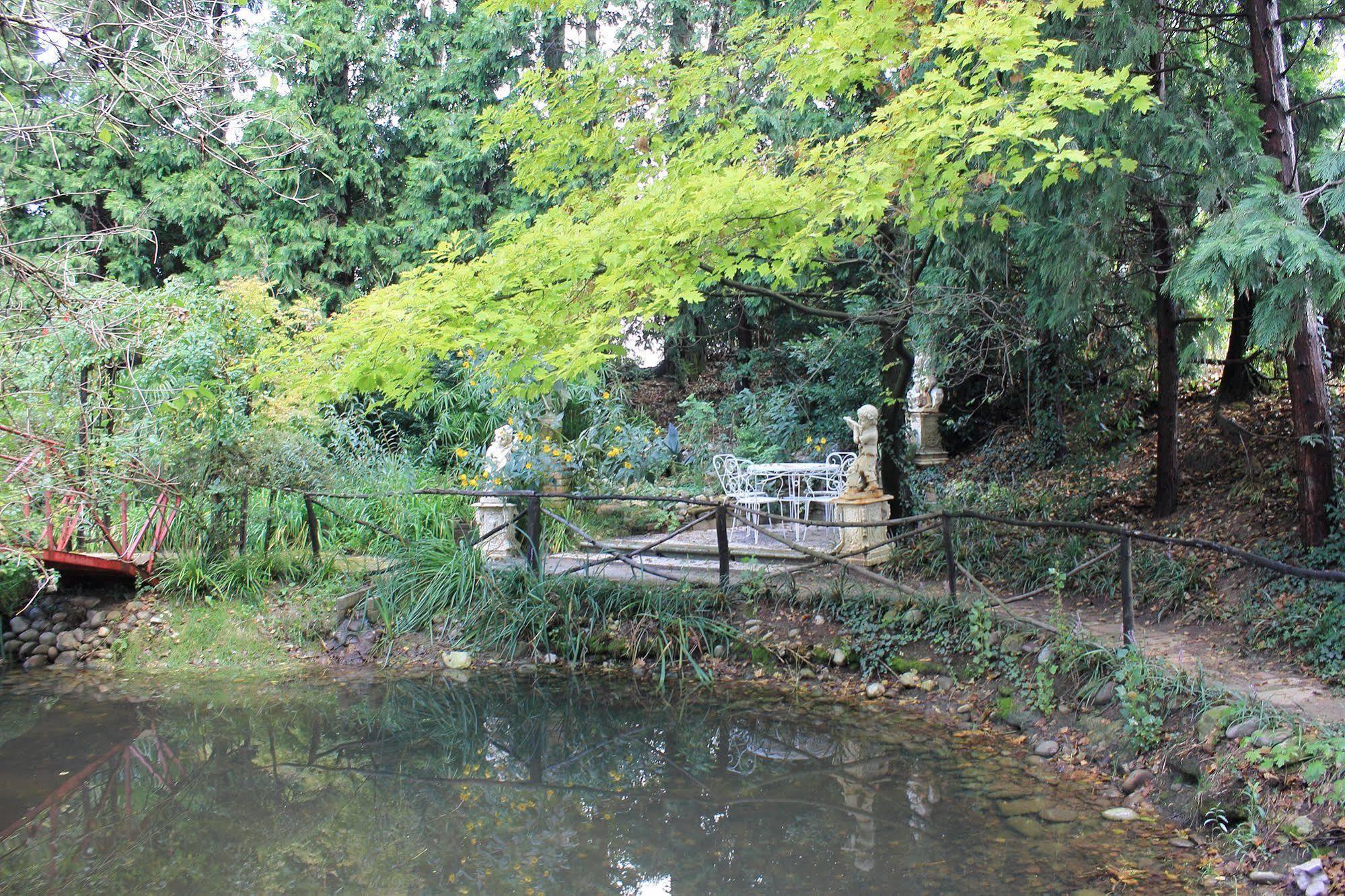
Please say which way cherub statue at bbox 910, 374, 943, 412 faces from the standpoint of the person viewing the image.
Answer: facing the viewer and to the left of the viewer

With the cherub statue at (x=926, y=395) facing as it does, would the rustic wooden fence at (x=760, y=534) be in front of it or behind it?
in front

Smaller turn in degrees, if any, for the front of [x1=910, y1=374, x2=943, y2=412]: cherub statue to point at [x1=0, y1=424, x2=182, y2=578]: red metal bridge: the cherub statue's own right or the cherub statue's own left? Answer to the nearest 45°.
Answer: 0° — it already faces it

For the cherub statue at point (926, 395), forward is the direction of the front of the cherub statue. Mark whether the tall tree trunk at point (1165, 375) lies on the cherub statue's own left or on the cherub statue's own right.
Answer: on the cherub statue's own left

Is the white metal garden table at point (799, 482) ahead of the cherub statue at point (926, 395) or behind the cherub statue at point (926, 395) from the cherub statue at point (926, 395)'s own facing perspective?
ahead

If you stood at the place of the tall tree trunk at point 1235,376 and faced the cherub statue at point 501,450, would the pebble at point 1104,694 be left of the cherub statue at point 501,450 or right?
left

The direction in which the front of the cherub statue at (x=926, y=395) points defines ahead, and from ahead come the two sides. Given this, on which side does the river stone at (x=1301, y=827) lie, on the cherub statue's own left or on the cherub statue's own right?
on the cherub statue's own left

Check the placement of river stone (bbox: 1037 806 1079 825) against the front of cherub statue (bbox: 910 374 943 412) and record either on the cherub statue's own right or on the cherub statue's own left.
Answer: on the cherub statue's own left

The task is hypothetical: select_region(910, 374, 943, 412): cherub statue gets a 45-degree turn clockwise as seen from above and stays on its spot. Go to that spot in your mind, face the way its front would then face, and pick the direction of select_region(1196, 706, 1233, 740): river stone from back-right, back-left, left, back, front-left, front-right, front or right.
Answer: left

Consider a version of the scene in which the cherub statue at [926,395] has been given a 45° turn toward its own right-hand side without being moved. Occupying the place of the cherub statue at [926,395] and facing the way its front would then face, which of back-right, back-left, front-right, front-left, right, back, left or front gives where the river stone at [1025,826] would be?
left

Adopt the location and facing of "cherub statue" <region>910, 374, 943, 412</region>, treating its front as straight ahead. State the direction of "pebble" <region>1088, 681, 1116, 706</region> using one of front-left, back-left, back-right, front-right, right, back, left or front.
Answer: front-left
